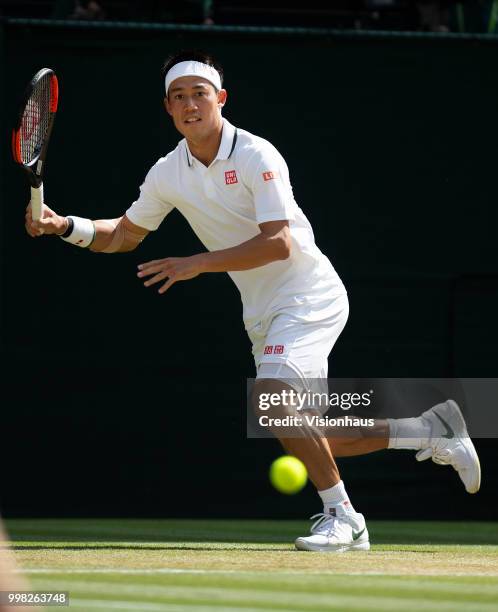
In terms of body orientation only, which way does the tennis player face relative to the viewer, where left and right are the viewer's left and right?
facing the viewer and to the left of the viewer
